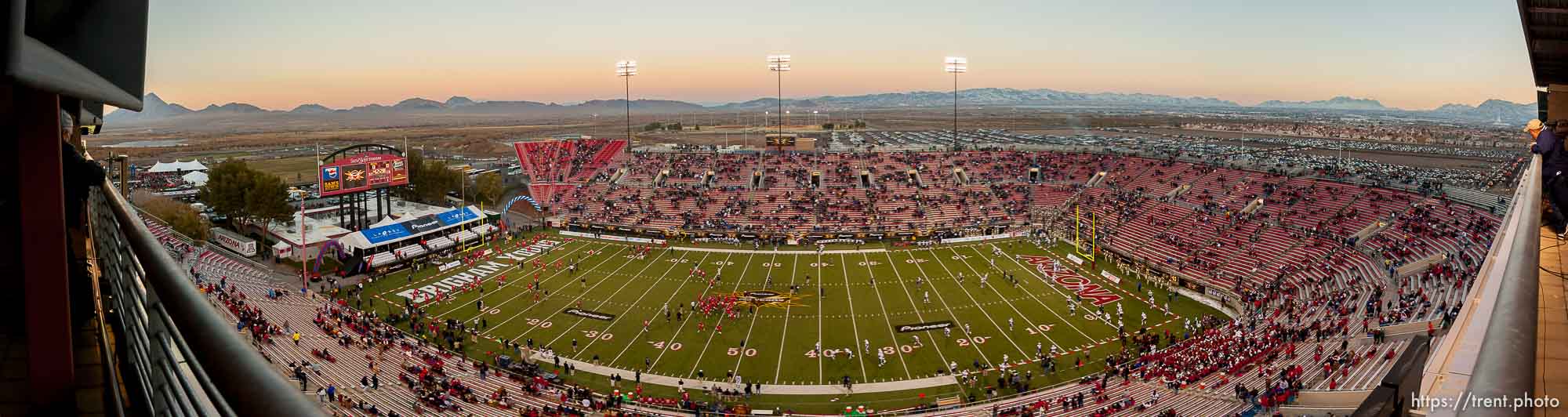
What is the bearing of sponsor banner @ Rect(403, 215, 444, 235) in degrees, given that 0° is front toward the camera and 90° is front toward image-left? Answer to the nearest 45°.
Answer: approximately 315°

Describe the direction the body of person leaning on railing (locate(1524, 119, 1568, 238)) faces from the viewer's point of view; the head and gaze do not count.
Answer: to the viewer's left

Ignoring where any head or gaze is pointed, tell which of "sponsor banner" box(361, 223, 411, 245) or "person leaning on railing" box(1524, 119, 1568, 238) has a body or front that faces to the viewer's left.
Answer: the person leaning on railing

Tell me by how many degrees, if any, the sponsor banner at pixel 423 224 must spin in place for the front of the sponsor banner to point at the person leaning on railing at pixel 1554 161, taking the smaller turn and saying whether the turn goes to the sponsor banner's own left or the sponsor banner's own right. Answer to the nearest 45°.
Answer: approximately 45° to the sponsor banner's own right

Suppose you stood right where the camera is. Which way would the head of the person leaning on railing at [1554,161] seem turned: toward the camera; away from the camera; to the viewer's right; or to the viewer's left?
to the viewer's left
